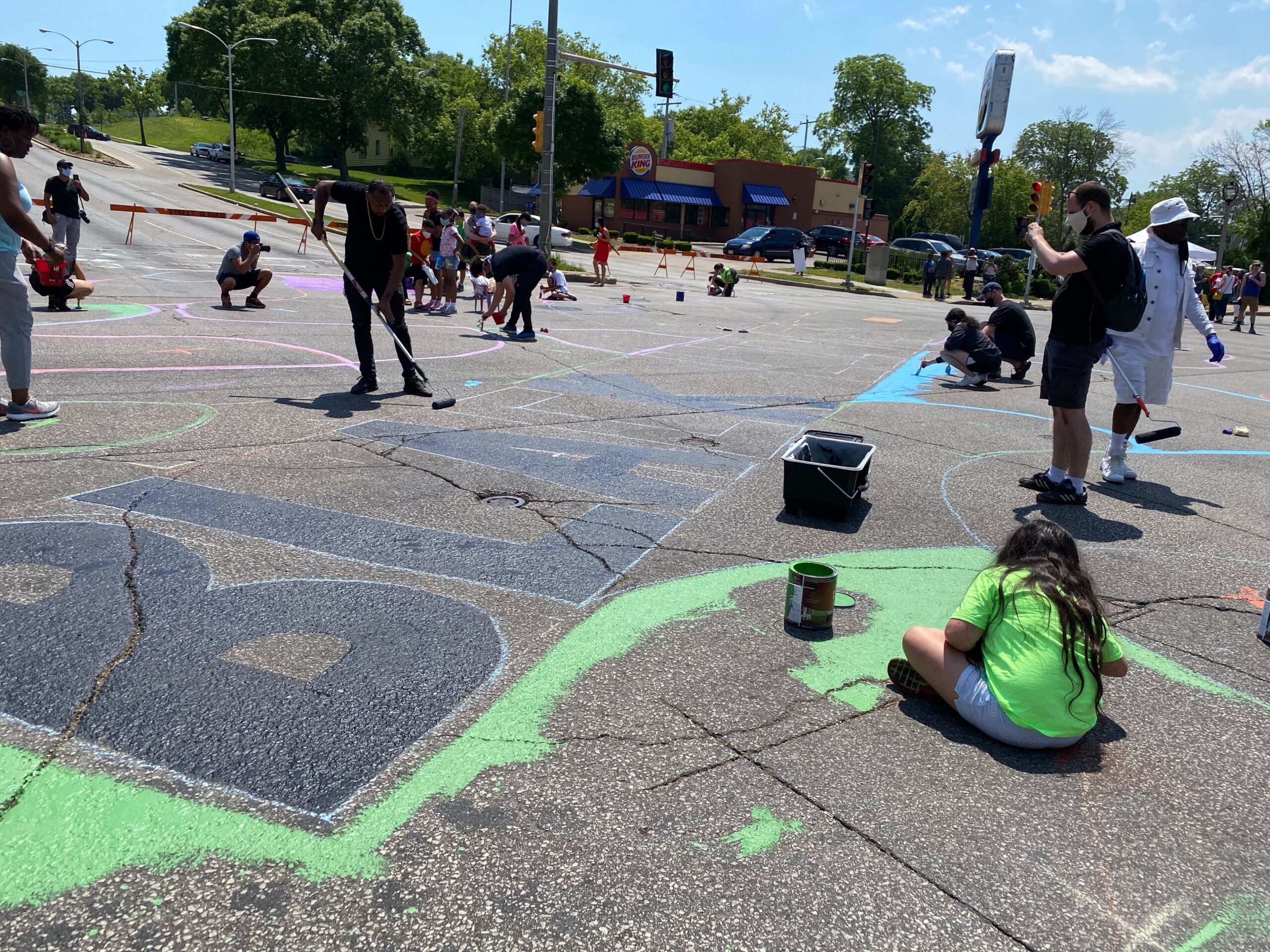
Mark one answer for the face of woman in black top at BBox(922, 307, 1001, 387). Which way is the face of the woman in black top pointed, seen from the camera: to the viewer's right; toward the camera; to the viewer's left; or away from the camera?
to the viewer's left

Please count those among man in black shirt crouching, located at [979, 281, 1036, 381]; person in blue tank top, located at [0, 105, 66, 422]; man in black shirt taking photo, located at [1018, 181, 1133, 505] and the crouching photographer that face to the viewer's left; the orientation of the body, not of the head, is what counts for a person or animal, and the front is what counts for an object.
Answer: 2

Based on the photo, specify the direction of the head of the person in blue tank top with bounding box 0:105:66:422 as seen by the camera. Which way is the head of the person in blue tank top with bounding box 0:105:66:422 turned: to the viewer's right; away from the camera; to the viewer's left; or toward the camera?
to the viewer's right

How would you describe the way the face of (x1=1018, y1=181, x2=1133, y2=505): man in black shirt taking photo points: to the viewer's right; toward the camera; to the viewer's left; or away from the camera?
to the viewer's left

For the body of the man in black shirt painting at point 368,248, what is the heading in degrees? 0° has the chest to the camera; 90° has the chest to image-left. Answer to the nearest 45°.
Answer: approximately 0°

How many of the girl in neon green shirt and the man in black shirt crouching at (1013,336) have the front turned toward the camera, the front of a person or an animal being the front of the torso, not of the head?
0

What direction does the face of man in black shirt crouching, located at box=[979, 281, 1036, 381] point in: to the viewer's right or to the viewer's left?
to the viewer's left

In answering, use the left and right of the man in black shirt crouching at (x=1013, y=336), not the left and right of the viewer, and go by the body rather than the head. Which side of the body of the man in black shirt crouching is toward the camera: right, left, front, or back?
left

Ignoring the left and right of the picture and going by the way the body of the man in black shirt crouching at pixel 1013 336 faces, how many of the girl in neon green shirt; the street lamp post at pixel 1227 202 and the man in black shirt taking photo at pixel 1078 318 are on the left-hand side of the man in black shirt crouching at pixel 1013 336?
2

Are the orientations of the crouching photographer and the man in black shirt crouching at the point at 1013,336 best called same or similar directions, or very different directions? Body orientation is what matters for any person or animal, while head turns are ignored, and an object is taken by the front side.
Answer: very different directions

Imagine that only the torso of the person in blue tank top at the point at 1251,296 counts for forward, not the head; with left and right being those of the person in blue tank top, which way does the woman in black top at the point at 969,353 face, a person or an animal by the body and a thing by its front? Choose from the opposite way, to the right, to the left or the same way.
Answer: to the right

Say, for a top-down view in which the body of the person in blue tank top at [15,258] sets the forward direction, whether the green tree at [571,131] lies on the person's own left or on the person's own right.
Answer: on the person's own left

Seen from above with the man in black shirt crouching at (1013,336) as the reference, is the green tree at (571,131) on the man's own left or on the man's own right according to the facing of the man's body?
on the man's own right

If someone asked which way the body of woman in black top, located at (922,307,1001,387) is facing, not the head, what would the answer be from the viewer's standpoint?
to the viewer's left

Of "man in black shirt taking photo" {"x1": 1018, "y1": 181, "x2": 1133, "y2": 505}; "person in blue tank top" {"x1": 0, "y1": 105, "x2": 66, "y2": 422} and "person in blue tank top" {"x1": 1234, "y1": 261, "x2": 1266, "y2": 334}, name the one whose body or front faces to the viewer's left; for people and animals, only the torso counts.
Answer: the man in black shirt taking photo

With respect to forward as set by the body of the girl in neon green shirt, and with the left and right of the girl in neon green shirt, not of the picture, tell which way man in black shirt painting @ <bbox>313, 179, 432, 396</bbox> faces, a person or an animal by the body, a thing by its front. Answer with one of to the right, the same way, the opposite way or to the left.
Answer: the opposite way

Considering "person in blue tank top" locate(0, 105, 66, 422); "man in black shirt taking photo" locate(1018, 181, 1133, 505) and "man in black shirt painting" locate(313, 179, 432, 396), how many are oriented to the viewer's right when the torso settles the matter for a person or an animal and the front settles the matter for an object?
1
